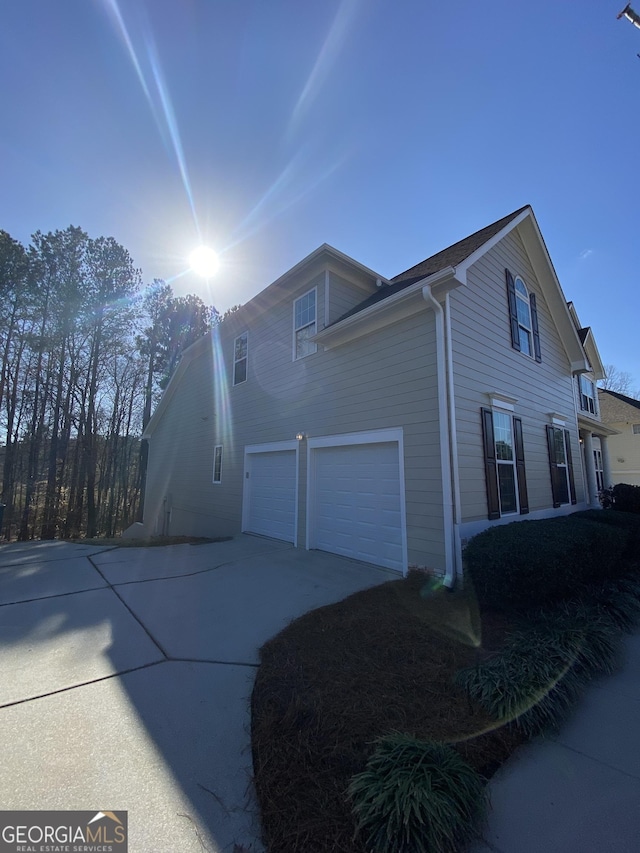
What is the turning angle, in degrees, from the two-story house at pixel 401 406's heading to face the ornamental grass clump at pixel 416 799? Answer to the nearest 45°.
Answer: approximately 45° to its right

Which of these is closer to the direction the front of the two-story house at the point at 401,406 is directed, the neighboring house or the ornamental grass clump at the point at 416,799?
the ornamental grass clump

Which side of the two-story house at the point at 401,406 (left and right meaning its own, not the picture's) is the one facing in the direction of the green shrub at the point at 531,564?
front

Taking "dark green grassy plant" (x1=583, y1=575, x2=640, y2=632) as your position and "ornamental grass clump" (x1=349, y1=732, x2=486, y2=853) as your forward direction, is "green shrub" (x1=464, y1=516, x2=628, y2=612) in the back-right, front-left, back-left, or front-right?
back-right

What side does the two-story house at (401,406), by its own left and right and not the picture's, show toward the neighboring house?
left

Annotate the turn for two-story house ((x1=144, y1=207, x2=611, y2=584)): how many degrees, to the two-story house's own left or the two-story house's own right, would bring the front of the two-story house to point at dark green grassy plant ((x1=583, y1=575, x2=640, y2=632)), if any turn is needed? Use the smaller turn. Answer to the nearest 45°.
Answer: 0° — it already faces it

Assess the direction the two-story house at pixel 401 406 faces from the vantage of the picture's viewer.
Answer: facing the viewer and to the right of the viewer

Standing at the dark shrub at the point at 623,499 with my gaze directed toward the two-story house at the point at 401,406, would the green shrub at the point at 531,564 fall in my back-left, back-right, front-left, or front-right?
front-left

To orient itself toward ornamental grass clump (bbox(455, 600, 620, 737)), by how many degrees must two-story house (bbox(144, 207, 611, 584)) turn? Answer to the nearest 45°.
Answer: approximately 45° to its right
